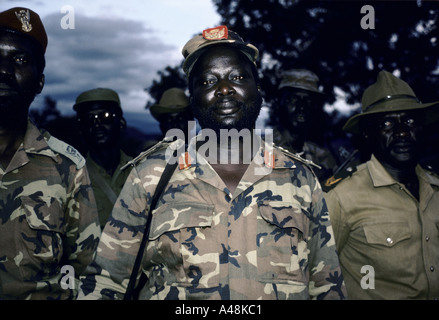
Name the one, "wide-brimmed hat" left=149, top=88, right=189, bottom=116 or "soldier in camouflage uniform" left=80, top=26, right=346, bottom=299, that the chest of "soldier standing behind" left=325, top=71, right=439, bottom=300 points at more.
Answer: the soldier in camouflage uniform

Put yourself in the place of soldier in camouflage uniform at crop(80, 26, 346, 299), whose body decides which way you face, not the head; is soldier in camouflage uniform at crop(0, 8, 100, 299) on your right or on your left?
on your right

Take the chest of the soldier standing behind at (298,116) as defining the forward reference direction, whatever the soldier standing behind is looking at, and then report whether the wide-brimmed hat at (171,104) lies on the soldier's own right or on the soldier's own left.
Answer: on the soldier's own right

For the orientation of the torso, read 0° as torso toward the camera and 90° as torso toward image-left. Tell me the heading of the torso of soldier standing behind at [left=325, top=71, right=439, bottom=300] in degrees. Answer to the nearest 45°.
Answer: approximately 315°
